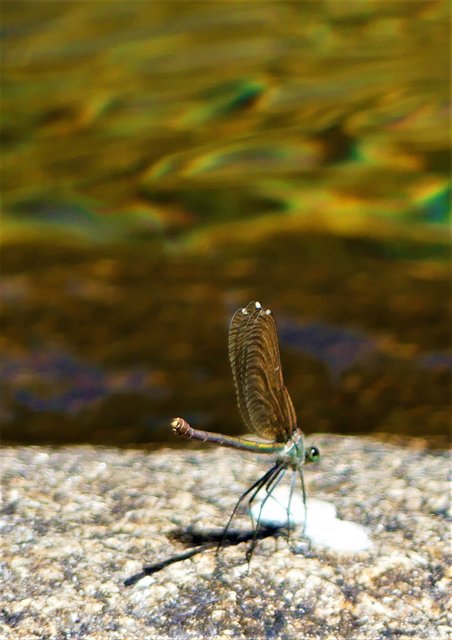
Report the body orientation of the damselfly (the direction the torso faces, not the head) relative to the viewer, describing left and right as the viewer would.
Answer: facing away from the viewer and to the right of the viewer
